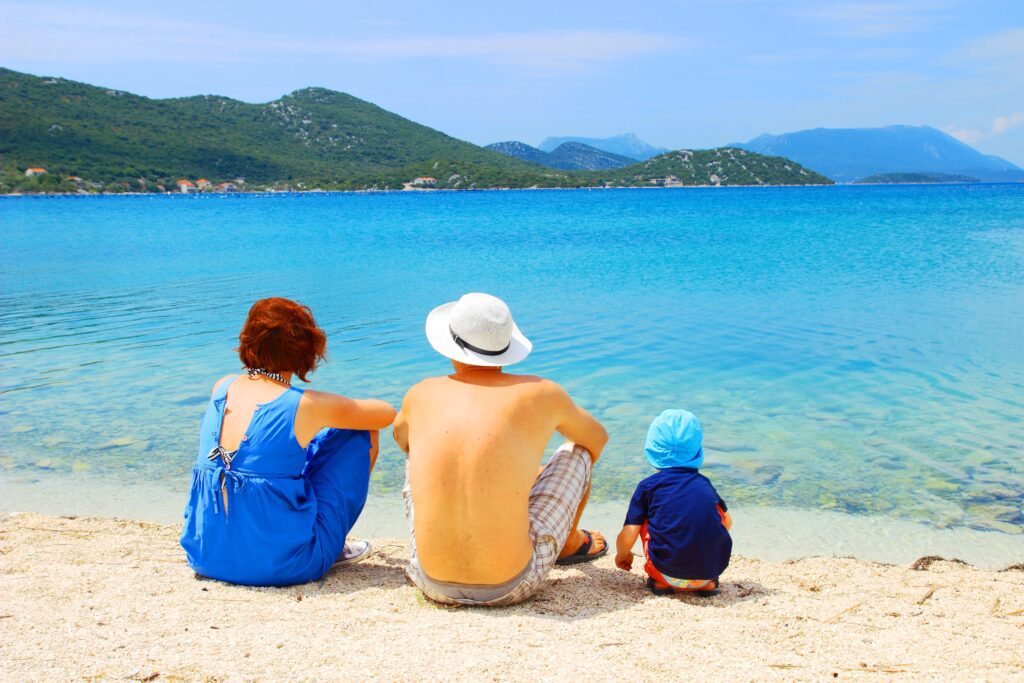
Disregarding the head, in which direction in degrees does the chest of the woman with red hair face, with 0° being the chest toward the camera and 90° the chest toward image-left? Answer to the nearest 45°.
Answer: approximately 225°

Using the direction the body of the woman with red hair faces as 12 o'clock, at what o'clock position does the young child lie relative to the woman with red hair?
The young child is roughly at 2 o'clock from the woman with red hair.

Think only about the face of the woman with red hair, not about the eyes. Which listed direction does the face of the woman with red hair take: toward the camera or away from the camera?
away from the camera

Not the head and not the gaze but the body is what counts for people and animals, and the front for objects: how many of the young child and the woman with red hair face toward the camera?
0

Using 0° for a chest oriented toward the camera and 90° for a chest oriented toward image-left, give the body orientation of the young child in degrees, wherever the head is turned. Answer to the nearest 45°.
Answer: approximately 180°

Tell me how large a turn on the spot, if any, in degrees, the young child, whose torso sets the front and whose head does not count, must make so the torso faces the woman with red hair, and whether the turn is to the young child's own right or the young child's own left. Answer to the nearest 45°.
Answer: approximately 90° to the young child's own left

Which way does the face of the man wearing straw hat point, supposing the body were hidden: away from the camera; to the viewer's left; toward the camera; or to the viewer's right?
away from the camera

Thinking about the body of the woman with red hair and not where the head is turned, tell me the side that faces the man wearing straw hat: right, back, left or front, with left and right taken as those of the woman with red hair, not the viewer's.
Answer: right

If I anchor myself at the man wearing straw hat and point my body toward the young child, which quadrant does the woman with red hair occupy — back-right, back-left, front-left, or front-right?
back-left

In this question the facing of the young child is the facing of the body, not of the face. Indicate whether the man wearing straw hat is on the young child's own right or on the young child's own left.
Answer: on the young child's own left

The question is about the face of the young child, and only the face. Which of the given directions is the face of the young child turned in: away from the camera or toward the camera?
away from the camera
